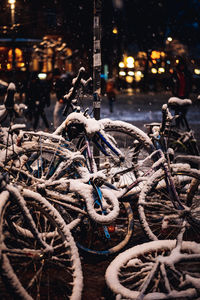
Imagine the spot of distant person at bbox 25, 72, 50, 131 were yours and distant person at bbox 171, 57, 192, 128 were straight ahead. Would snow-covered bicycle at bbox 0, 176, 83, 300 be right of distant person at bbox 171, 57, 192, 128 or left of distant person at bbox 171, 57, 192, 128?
right

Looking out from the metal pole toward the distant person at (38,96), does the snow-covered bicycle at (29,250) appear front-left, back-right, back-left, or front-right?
back-left
